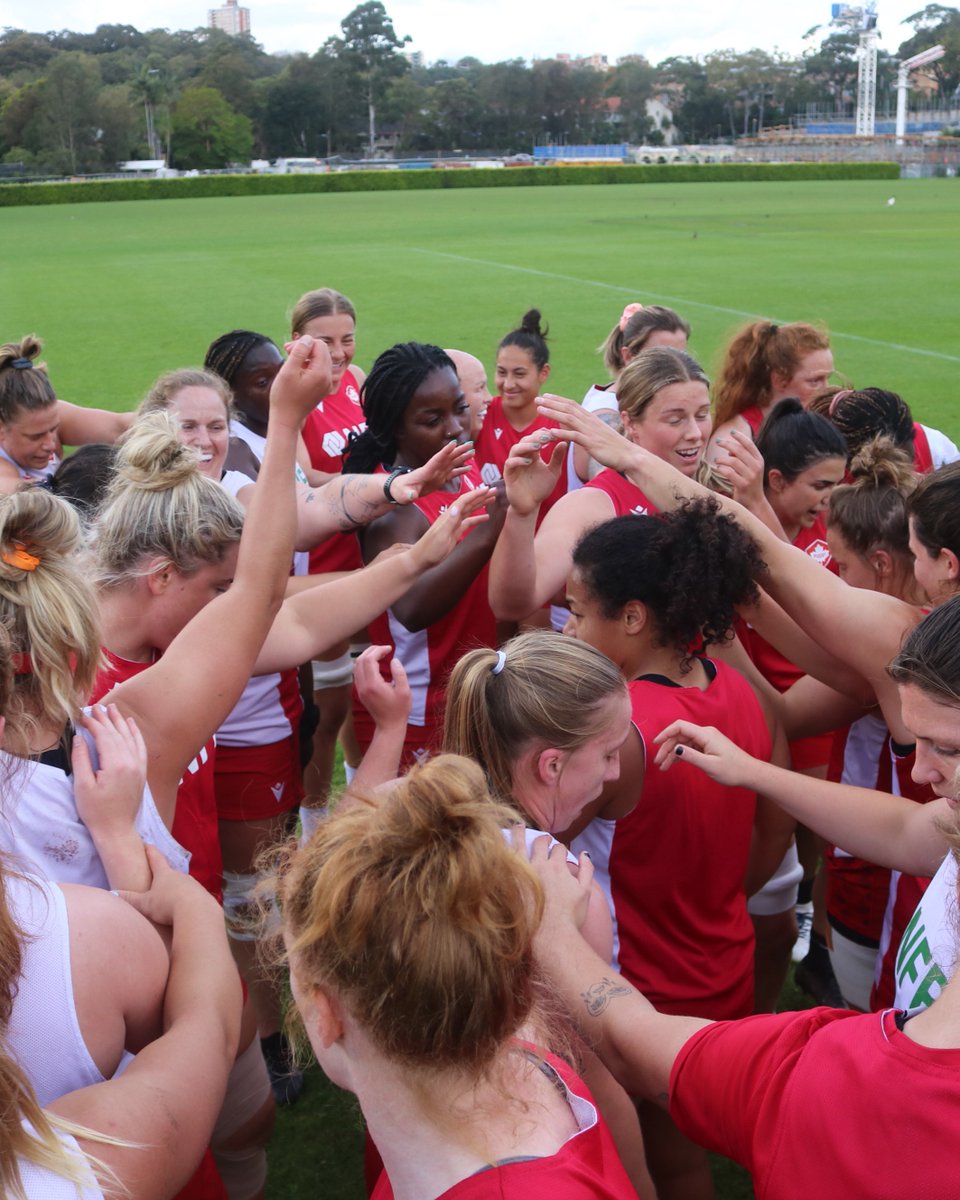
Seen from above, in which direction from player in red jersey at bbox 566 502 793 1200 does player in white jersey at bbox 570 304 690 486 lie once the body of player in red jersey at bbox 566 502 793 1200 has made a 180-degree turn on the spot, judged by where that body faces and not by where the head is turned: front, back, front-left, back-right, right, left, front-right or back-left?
back-left

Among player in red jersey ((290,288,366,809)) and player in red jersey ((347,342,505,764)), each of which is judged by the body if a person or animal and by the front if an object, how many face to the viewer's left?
0

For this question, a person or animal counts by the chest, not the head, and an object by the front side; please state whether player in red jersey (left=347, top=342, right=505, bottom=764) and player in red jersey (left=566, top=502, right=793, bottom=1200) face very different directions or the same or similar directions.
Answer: very different directions

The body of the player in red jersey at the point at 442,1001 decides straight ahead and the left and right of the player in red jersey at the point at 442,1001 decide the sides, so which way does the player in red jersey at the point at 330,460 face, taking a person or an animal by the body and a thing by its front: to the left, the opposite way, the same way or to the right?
the opposite way

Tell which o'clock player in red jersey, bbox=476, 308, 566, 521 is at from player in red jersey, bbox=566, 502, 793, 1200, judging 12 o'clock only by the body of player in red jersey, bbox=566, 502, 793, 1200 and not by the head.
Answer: player in red jersey, bbox=476, 308, 566, 521 is roughly at 1 o'clock from player in red jersey, bbox=566, 502, 793, 1200.

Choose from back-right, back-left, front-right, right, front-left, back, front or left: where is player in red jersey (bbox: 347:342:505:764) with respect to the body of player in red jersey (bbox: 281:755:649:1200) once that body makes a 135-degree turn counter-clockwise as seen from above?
back

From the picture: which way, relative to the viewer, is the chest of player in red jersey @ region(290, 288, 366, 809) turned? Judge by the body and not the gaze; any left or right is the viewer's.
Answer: facing the viewer and to the right of the viewer

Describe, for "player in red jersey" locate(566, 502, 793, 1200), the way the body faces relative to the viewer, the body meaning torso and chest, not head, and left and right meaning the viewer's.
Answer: facing away from the viewer and to the left of the viewer

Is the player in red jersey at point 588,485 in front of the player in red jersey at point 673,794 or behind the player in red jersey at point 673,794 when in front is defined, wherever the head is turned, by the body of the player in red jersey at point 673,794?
in front

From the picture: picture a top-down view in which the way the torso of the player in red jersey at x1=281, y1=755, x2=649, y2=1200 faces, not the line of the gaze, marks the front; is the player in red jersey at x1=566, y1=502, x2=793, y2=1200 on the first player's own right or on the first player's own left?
on the first player's own right

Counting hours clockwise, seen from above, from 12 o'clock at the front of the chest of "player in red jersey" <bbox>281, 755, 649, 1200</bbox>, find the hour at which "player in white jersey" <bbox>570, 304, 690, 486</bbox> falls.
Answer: "player in white jersey" <bbox>570, 304, 690, 486</bbox> is roughly at 2 o'clock from "player in red jersey" <bbox>281, 755, 649, 1200</bbox>.

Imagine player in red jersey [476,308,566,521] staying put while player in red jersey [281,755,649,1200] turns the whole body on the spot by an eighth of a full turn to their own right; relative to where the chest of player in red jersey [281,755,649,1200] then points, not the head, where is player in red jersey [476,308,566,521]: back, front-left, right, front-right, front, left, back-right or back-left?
front

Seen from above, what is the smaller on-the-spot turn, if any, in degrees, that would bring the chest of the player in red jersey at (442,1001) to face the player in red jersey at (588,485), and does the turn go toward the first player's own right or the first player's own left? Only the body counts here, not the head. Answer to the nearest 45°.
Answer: approximately 45° to the first player's own right

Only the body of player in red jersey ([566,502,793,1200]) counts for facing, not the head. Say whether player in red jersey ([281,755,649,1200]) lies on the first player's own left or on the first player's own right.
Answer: on the first player's own left

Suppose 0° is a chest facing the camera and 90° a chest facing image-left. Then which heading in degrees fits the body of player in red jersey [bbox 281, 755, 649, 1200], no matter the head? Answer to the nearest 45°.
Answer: approximately 135°
